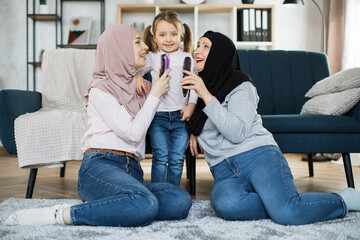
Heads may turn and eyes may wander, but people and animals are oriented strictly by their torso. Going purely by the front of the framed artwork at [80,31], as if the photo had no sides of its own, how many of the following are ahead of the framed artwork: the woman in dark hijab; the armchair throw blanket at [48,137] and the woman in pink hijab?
3

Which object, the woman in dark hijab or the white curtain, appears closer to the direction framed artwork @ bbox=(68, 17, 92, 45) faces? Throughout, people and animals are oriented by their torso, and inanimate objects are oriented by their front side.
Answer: the woman in dark hijab

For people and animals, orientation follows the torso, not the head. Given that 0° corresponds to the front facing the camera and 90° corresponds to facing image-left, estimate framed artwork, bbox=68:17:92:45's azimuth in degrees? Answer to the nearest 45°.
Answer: approximately 0°

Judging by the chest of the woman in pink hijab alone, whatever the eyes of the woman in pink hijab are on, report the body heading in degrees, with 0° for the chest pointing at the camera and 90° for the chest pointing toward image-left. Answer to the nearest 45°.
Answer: approximately 270°

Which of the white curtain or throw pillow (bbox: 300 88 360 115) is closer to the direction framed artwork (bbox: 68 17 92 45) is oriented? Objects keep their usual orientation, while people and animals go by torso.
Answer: the throw pillow

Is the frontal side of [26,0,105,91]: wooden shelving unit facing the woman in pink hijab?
yes

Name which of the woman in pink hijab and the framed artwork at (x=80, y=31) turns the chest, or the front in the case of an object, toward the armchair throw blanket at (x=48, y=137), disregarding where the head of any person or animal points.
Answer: the framed artwork

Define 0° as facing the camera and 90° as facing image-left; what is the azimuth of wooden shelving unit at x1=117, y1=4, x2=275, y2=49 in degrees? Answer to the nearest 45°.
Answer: approximately 0°

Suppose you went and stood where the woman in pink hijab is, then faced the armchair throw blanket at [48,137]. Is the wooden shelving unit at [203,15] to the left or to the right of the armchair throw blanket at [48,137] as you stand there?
right

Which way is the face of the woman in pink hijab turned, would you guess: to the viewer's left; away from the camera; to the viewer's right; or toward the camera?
to the viewer's right

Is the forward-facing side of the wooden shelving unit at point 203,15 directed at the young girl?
yes
